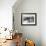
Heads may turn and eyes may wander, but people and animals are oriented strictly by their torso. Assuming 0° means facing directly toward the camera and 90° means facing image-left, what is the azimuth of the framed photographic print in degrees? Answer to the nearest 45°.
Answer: approximately 0°
